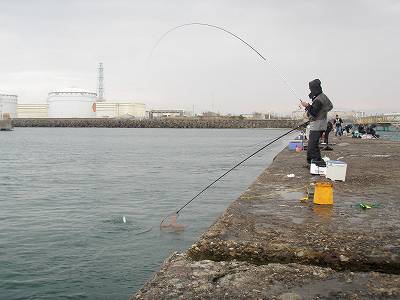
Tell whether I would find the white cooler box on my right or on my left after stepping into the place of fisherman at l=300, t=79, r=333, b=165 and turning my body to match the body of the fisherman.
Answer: on my left

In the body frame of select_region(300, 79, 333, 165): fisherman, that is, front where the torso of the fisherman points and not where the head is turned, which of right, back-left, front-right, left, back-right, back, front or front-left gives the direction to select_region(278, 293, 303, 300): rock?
left

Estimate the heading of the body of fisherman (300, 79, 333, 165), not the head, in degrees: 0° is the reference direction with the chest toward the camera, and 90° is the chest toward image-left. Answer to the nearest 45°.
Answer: approximately 90°

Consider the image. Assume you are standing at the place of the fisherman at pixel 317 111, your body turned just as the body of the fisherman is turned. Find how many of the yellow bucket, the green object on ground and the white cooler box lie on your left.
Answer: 3

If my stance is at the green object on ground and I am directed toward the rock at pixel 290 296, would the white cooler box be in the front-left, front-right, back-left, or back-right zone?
back-right

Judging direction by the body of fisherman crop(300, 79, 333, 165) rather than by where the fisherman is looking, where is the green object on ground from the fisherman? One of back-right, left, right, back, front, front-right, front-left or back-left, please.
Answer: left
